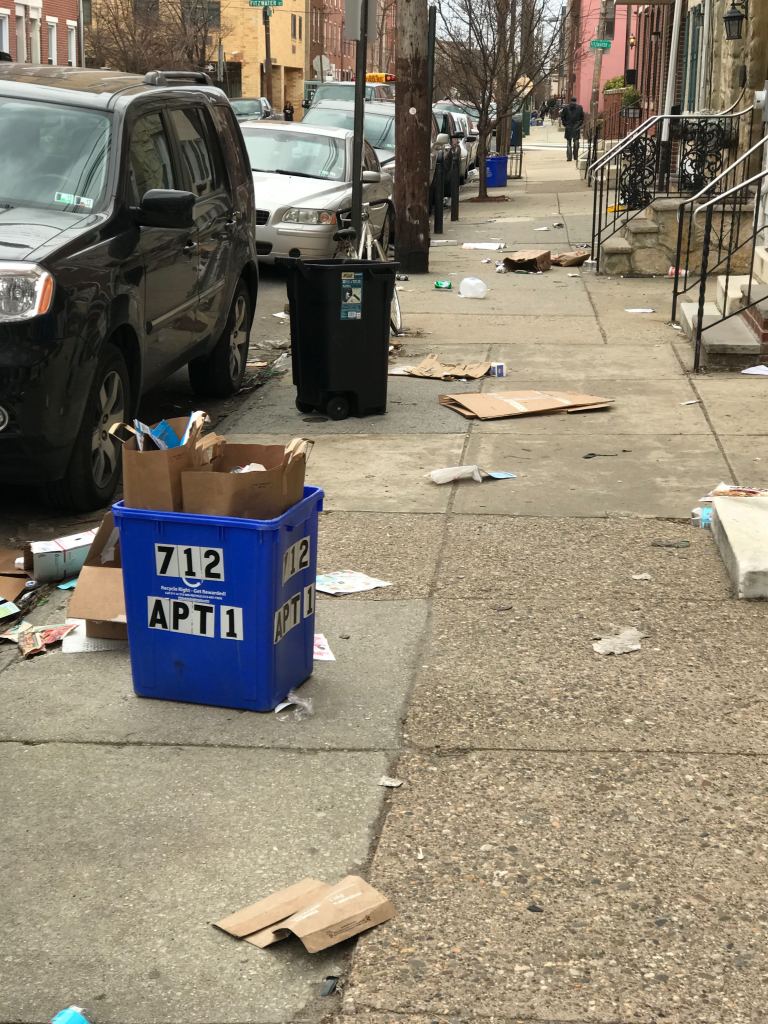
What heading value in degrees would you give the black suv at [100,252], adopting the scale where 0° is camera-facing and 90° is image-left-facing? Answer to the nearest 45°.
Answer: approximately 45°

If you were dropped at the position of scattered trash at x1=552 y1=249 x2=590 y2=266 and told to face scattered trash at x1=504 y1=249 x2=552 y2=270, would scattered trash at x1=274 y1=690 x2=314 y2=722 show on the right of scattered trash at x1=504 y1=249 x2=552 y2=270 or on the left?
left

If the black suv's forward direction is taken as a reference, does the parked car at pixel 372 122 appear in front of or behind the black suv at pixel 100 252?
behind

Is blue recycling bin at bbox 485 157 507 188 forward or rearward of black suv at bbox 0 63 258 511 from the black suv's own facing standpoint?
rearward

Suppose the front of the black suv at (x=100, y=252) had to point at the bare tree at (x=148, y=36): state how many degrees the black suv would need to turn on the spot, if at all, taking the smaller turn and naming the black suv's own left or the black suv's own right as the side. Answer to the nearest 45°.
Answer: approximately 135° to the black suv's own right

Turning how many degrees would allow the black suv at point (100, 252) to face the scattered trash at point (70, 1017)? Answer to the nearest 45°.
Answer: approximately 45° to its left

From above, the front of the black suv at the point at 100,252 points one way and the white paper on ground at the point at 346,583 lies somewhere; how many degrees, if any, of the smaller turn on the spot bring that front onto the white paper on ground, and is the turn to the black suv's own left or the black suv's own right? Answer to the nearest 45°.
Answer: approximately 90° to the black suv's own left

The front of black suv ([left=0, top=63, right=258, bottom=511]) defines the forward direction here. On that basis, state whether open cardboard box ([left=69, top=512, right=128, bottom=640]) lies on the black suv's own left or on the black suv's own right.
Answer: on the black suv's own left

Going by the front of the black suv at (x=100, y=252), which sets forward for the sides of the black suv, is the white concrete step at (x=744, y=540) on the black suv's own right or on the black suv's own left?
on the black suv's own left

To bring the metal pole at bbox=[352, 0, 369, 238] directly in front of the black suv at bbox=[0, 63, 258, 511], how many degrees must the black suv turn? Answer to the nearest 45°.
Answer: approximately 180°

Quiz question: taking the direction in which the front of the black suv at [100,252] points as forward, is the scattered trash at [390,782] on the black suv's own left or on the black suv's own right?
on the black suv's own left

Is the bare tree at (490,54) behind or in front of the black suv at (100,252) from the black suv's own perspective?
behind

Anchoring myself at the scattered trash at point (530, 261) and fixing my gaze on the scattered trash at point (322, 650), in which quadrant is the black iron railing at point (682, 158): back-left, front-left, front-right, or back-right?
back-left

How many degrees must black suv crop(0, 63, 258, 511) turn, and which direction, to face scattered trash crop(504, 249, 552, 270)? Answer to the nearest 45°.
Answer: approximately 180°

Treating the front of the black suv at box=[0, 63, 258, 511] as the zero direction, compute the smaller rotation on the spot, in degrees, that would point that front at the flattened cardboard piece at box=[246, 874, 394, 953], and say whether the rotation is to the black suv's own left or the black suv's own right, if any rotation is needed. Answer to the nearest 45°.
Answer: approximately 45° to the black suv's own left

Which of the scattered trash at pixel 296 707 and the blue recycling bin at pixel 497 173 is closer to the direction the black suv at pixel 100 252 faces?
the scattered trash
